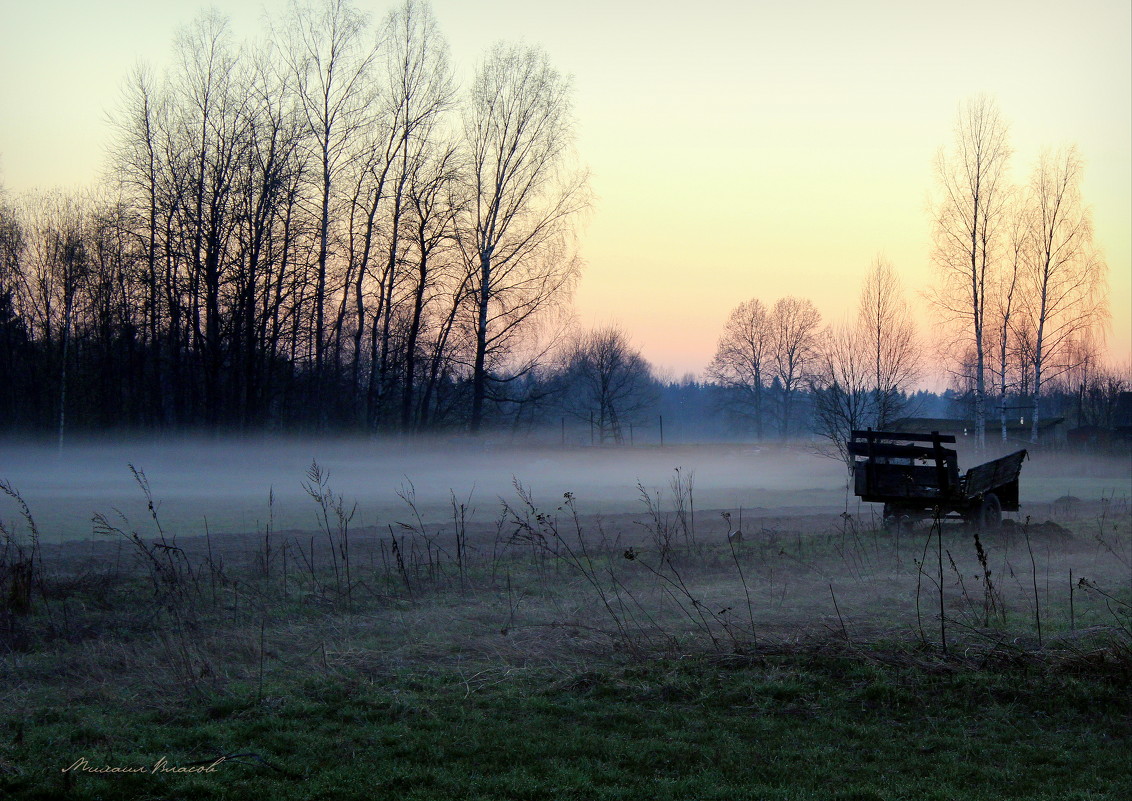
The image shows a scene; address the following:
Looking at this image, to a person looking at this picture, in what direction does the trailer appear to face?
facing the viewer and to the left of the viewer
